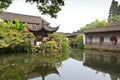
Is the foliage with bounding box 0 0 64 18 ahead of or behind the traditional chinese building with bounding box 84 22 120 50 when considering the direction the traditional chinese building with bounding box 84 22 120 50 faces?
ahead

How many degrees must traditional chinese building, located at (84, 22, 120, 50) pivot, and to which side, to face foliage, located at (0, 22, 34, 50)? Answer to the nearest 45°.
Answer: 0° — it already faces it

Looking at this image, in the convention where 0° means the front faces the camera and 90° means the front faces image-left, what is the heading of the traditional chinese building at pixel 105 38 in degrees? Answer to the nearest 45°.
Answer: approximately 45°
